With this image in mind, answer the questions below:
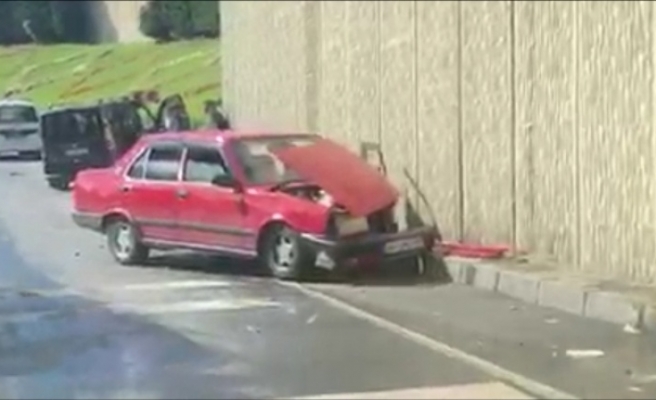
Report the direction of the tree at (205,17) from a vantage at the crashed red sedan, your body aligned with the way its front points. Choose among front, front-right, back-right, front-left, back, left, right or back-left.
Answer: back-left

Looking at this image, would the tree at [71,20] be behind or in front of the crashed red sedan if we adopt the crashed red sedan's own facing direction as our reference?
behind

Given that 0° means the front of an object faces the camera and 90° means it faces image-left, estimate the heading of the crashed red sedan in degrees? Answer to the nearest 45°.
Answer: approximately 315°

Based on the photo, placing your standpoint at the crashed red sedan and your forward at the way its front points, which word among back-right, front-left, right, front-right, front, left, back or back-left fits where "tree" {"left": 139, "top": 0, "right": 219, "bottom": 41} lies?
back-left

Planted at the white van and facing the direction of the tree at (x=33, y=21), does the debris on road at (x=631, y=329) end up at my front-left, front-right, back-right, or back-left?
back-right
